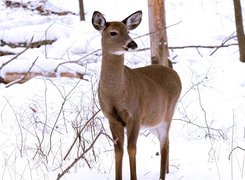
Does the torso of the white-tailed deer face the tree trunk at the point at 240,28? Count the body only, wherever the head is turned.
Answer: no

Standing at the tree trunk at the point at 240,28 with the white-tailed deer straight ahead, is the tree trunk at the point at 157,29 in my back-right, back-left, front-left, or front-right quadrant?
front-right

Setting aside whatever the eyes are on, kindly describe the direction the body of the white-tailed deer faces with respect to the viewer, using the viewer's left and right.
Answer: facing the viewer and to the left of the viewer

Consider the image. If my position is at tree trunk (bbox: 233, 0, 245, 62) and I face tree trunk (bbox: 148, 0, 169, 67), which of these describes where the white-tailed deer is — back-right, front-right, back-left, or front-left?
front-left

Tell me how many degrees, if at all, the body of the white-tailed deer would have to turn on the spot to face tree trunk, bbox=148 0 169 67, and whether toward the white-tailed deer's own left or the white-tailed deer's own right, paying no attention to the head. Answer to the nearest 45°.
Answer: approximately 135° to the white-tailed deer's own right
